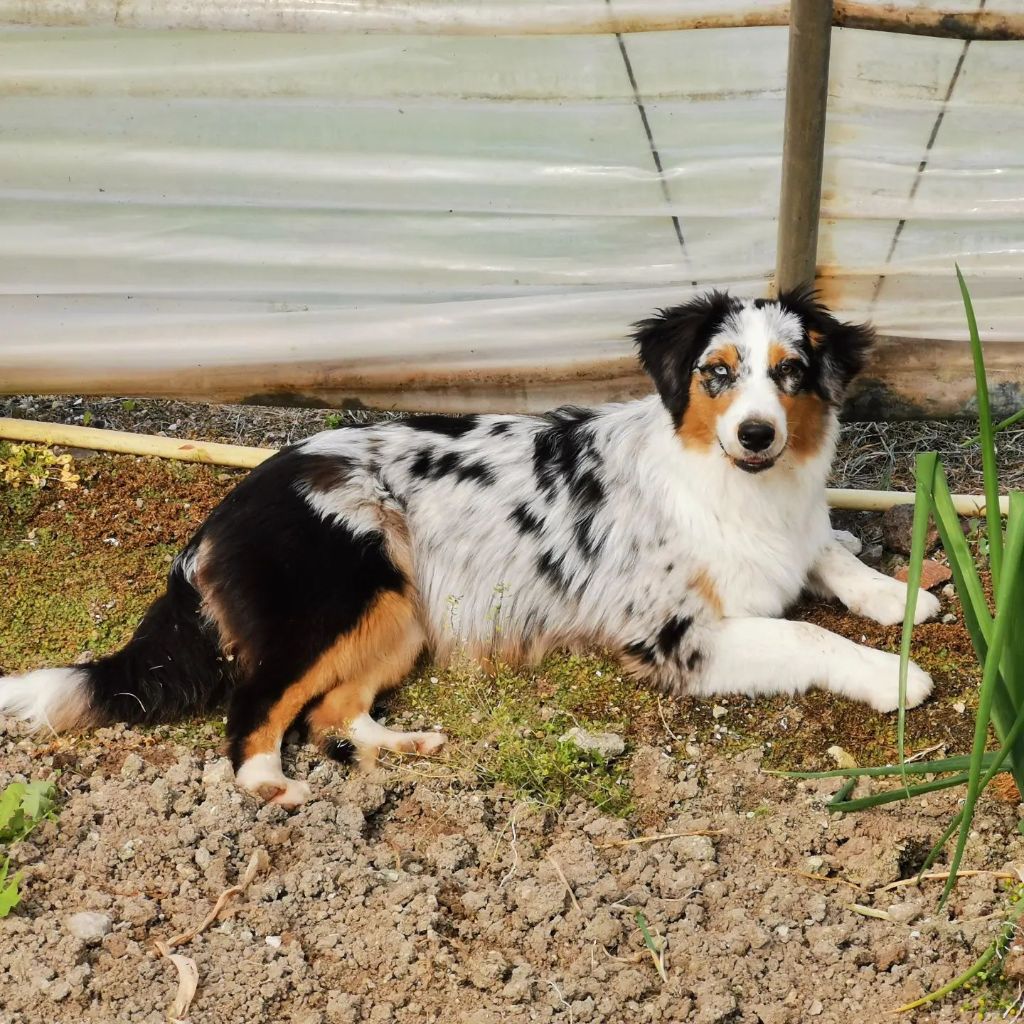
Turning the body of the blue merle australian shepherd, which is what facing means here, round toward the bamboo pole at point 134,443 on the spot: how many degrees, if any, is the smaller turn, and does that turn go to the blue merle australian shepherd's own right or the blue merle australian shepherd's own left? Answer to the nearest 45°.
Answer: approximately 135° to the blue merle australian shepherd's own left

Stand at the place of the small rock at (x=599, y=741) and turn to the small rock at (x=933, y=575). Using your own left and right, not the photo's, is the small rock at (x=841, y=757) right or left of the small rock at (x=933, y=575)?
right

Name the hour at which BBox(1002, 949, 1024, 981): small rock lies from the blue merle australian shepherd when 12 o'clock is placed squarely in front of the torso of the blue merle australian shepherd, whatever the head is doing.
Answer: The small rock is roughly at 2 o'clock from the blue merle australian shepherd.

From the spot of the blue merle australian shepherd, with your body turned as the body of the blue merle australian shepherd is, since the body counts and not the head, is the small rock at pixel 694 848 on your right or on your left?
on your right

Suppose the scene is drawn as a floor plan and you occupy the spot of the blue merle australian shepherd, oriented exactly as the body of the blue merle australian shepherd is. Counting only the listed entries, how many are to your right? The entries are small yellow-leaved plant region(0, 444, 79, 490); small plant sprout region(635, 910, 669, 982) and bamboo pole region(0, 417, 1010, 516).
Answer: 1

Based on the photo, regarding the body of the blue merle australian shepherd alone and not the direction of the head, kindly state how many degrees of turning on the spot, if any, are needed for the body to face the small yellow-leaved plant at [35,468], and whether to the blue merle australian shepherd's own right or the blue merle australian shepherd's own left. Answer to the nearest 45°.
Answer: approximately 135° to the blue merle australian shepherd's own left

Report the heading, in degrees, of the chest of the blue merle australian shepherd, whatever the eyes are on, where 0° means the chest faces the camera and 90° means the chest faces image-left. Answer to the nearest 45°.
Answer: approximately 270°

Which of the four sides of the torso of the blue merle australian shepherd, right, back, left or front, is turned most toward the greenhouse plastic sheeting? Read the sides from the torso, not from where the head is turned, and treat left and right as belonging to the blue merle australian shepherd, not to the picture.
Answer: left

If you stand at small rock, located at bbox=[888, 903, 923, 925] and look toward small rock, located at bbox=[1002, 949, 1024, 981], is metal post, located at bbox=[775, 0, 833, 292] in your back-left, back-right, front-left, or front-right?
back-left
